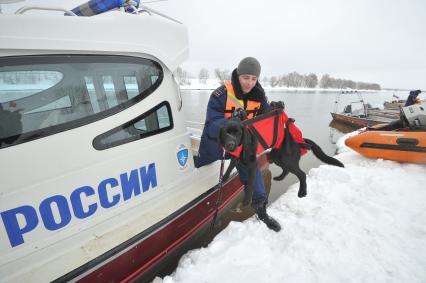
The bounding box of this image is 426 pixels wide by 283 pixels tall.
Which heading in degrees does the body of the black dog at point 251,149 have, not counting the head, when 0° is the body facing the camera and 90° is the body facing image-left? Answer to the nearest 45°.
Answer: approximately 45°

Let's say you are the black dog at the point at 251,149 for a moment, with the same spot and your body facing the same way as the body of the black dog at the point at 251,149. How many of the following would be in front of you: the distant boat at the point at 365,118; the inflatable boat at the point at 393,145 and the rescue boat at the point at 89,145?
1

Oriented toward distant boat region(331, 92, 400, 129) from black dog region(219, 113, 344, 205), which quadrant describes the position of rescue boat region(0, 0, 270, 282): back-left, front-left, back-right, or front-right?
back-left

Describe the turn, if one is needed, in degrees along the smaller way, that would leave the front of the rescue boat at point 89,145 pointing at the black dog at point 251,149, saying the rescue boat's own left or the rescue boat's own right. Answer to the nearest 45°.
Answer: approximately 135° to the rescue boat's own left

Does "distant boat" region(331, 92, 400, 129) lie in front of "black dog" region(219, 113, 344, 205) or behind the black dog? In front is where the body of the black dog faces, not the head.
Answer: behind

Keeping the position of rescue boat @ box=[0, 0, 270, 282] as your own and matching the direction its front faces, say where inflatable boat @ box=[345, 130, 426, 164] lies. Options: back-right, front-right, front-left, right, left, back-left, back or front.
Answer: back-left

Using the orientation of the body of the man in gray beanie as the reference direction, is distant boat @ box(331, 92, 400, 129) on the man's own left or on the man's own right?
on the man's own left

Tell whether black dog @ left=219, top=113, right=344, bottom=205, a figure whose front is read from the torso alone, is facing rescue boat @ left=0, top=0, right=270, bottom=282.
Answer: yes

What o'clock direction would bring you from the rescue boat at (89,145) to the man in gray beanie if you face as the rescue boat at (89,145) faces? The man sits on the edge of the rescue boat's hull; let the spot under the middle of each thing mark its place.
The man in gray beanie is roughly at 7 o'clock from the rescue boat.
